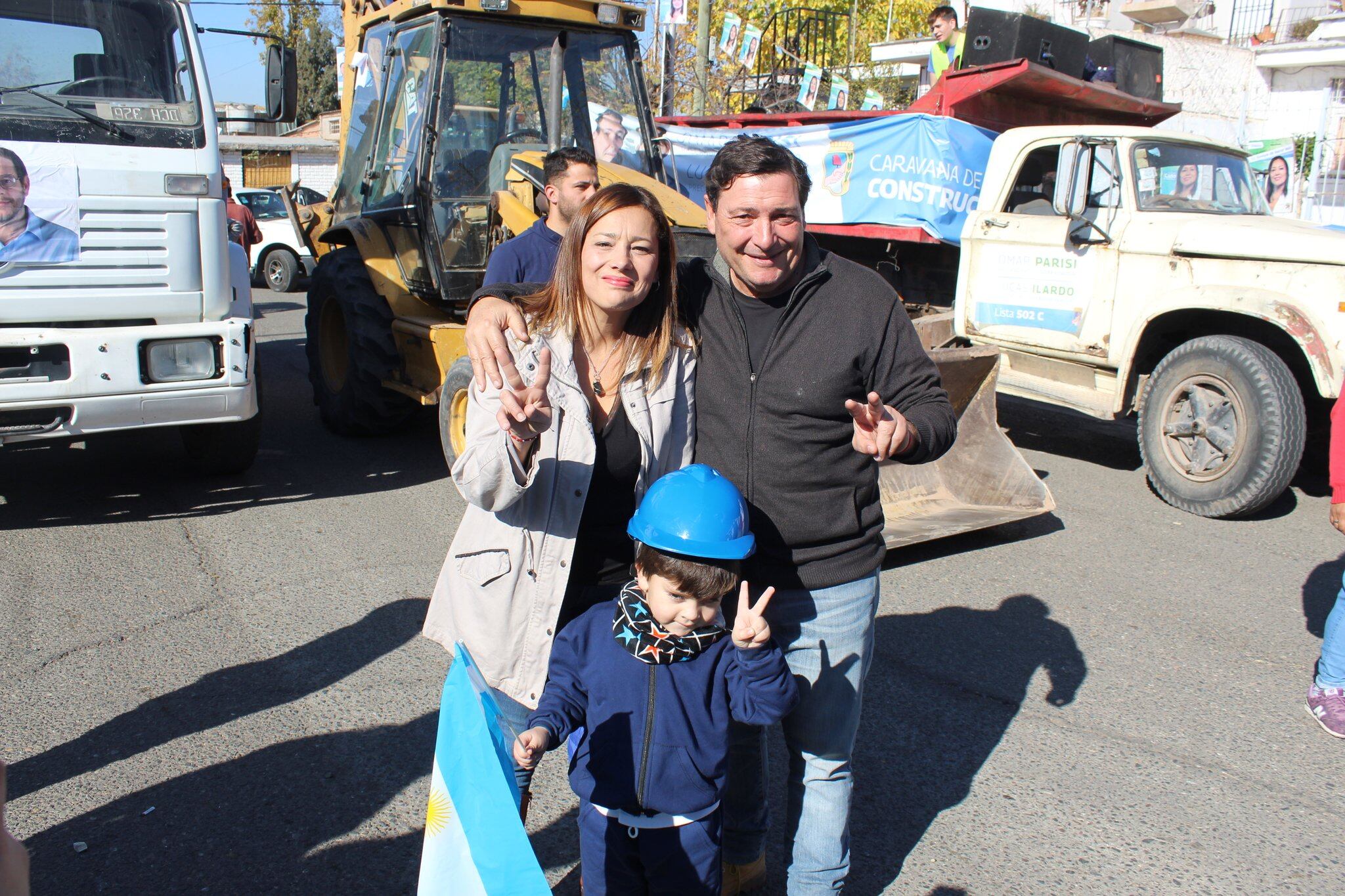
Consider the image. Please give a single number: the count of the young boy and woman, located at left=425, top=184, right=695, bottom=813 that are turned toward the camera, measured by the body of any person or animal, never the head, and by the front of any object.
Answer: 2

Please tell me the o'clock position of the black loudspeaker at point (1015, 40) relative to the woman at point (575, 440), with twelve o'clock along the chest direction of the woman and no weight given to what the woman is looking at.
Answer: The black loudspeaker is roughly at 7 o'clock from the woman.

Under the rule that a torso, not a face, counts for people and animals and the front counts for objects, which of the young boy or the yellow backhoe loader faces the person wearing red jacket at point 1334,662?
the yellow backhoe loader

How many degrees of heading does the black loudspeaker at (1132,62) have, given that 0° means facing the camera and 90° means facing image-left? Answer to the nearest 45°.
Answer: approximately 315°

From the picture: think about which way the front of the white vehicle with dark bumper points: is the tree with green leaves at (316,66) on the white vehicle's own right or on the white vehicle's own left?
on the white vehicle's own left

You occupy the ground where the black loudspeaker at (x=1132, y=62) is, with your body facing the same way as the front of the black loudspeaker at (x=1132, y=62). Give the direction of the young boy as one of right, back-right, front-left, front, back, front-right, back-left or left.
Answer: front-right

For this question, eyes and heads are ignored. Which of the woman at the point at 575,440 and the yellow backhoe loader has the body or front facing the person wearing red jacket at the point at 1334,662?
the yellow backhoe loader
